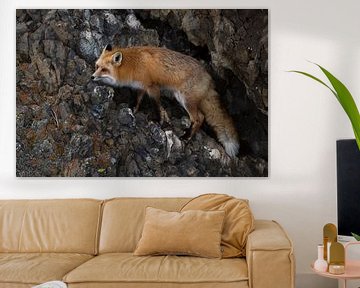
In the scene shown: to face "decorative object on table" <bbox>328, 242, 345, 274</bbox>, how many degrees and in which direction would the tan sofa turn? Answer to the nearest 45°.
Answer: approximately 90° to its left

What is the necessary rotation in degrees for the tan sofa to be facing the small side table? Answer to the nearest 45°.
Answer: approximately 90° to its left

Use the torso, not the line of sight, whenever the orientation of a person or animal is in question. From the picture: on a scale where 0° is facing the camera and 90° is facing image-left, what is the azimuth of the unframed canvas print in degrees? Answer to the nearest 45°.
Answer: approximately 0°

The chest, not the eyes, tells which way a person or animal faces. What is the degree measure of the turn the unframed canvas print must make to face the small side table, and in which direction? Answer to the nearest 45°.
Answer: approximately 45° to its left

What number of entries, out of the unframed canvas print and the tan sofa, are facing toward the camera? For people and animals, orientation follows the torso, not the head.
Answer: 2

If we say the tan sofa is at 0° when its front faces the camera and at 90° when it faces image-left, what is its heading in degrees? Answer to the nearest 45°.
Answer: approximately 0°
